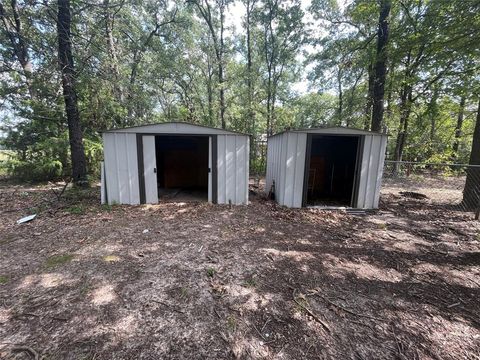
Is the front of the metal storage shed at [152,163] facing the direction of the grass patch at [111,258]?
yes

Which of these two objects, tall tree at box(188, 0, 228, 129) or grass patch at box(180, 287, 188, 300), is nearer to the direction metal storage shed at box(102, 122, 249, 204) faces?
the grass patch

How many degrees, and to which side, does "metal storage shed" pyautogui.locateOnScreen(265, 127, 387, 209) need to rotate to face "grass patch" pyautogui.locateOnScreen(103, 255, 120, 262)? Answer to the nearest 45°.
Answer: approximately 45° to its right

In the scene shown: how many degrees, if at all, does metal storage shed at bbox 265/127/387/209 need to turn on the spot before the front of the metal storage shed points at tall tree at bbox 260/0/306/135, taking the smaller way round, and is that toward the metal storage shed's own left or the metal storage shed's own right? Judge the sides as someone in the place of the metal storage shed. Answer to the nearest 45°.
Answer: approximately 180°

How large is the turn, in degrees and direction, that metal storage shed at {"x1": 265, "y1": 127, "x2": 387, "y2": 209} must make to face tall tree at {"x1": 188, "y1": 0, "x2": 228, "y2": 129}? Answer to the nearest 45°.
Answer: approximately 135° to its right

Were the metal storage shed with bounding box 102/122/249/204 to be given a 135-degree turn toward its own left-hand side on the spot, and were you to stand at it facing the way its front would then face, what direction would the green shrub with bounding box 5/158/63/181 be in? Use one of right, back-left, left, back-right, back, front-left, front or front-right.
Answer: left

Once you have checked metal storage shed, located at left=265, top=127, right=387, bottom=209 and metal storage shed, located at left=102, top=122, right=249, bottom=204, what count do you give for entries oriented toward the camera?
2

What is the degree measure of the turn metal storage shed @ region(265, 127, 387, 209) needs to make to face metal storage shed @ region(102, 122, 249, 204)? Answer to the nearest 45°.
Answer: approximately 90° to its right
